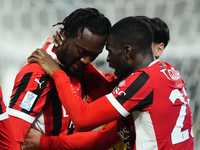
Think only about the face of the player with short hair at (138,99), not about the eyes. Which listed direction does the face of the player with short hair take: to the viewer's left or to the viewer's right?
to the viewer's left

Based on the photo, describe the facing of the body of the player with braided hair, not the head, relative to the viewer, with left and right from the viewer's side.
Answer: facing the viewer and to the right of the viewer
